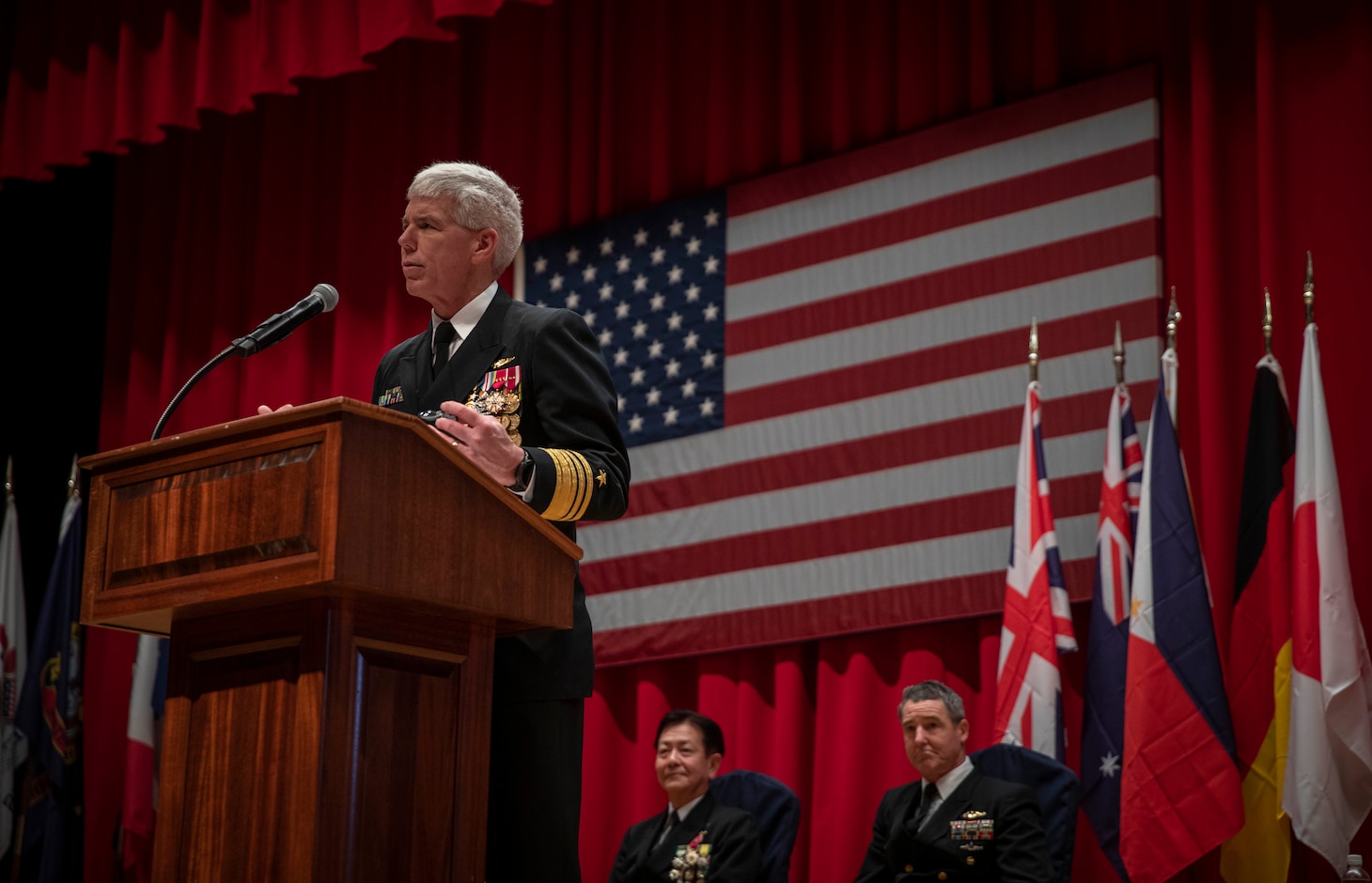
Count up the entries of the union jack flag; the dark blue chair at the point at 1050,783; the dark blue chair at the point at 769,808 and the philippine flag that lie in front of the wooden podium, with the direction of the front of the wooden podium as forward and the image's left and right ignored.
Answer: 0

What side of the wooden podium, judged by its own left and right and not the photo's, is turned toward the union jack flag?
back

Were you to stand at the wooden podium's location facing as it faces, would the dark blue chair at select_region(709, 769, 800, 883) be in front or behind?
behind

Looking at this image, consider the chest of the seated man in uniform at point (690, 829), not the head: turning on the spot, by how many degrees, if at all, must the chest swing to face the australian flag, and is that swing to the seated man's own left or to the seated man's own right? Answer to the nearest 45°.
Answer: approximately 90° to the seated man's own left

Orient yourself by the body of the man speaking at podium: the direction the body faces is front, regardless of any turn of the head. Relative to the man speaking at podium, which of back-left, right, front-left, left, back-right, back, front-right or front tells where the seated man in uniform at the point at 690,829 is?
back-right

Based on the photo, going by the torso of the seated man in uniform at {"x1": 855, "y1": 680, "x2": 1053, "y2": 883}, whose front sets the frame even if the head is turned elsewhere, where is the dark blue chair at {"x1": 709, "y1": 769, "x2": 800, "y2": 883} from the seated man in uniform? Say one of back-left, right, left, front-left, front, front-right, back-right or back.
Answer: right

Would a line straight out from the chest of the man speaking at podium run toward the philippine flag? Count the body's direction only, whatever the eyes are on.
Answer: no

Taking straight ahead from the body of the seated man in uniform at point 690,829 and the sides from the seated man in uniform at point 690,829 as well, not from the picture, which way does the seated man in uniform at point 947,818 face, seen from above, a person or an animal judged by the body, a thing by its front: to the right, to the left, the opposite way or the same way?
the same way

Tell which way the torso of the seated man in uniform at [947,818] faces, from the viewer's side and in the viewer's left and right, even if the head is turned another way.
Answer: facing the viewer and to the left of the viewer

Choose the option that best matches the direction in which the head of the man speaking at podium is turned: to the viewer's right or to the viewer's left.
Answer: to the viewer's left

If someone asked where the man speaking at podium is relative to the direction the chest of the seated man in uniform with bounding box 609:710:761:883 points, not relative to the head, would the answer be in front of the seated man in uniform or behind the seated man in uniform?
in front

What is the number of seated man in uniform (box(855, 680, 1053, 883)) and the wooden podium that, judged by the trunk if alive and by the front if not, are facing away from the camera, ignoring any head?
0

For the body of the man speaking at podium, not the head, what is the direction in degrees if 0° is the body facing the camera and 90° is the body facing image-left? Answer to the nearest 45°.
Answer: approximately 45°

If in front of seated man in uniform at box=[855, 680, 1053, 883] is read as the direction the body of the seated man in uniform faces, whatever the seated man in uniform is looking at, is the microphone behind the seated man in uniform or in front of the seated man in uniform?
in front
